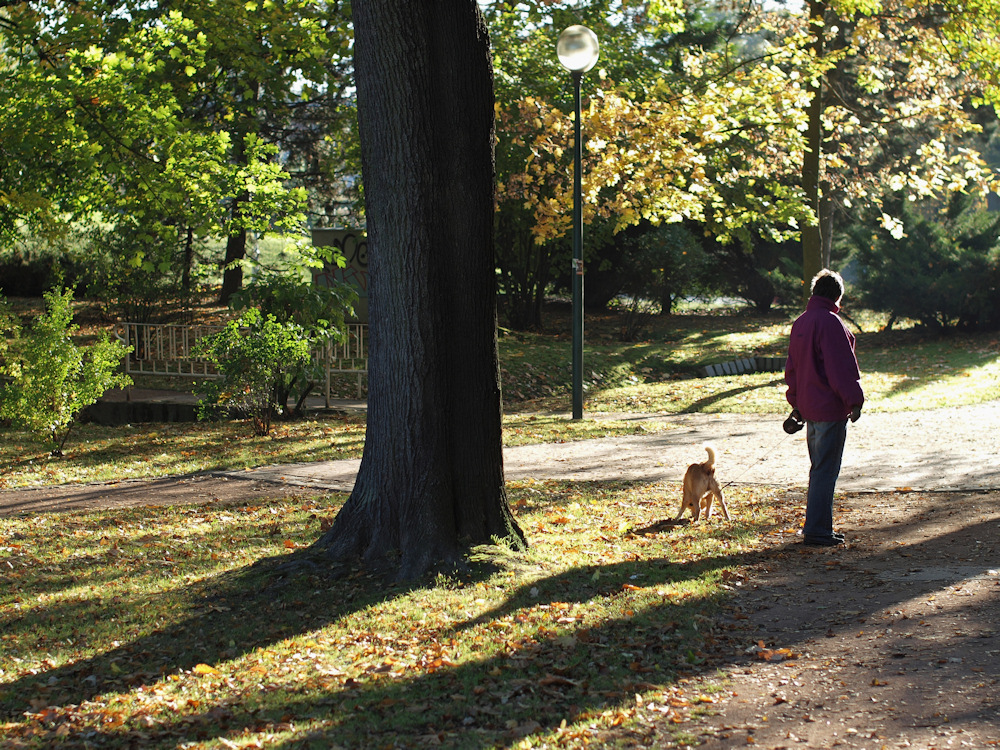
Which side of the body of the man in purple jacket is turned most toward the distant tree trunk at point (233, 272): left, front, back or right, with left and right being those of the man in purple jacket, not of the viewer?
left

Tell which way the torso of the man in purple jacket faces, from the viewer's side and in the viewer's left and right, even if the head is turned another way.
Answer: facing away from the viewer and to the right of the viewer

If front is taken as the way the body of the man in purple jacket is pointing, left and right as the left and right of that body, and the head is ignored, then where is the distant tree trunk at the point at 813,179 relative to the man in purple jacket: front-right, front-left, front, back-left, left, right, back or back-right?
front-left

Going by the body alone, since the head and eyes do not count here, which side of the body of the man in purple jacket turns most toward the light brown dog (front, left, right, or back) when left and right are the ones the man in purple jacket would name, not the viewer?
left

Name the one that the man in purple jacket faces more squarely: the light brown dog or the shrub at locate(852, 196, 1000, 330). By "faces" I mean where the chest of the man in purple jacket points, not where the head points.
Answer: the shrub

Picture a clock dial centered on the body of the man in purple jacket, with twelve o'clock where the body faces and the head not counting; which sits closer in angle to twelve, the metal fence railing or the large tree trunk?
the metal fence railing

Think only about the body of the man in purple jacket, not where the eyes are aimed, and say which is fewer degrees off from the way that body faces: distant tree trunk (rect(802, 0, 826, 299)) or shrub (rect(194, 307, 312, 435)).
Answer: the distant tree trunk

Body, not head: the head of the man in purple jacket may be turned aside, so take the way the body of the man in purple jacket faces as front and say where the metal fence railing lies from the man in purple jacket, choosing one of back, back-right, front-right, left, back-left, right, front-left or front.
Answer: left
